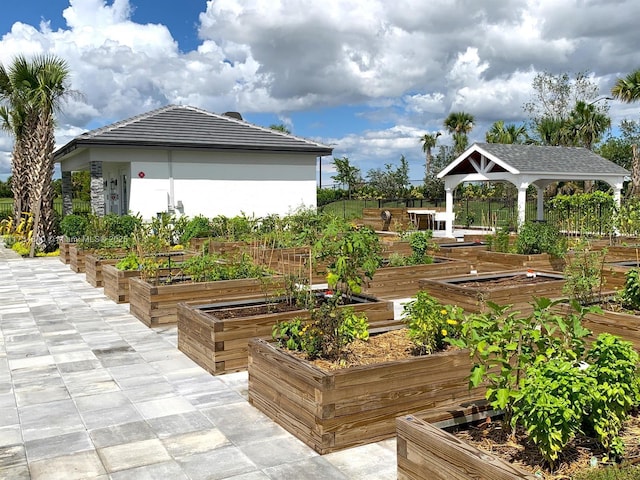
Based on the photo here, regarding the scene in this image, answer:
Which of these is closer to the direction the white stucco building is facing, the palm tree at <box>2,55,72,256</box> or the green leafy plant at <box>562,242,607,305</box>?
the palm tree

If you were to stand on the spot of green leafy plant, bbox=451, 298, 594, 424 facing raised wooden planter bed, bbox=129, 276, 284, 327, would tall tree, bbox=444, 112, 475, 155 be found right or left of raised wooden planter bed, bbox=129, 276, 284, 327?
right

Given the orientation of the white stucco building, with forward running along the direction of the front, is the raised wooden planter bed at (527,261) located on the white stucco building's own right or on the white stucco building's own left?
on the white stucco building's own left

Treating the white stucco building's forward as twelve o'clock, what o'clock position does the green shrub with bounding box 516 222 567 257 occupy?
The green shrub is roughly at 8 o'clock from the white stucco building.

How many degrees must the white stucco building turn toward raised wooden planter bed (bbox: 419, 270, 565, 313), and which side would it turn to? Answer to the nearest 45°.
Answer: approximately 90° to its left
